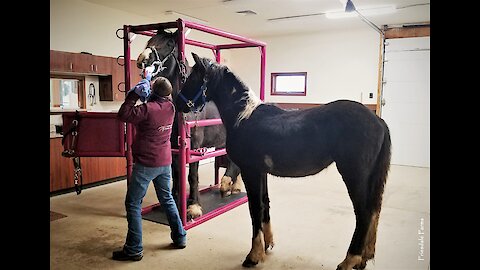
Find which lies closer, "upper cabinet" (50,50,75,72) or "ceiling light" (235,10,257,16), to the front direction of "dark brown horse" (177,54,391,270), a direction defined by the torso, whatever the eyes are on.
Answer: the upper cabinet

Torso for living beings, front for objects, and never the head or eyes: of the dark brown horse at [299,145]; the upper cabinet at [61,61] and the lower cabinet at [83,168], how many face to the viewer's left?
1

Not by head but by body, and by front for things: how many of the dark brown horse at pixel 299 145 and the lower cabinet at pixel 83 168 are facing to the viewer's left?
1

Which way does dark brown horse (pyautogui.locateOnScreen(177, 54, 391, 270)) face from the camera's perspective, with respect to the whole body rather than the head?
to the viewer's left

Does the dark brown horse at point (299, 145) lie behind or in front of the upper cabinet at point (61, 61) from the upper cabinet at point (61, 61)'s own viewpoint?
in front

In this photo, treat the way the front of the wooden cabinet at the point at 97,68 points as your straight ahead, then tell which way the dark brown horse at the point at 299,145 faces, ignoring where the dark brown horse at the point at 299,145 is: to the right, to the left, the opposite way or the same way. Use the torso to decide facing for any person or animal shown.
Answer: the opposite way

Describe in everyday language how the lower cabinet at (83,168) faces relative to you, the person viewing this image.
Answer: facing the viewer and to the right of the viewer

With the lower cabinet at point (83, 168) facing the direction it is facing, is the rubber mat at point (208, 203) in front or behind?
in front

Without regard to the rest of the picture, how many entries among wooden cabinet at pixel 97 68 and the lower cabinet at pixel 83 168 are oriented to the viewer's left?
0
